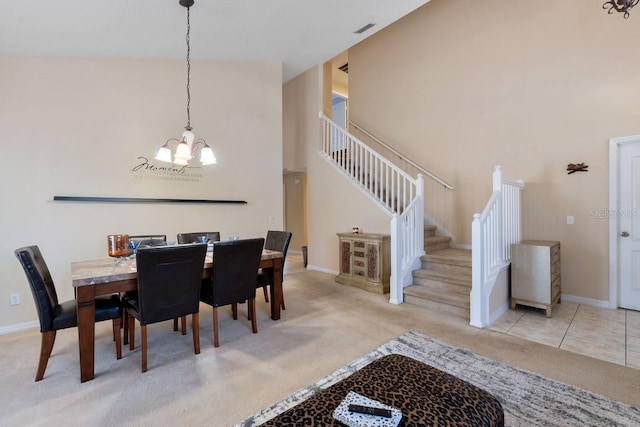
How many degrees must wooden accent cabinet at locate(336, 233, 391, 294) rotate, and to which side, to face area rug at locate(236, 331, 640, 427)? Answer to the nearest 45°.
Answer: approximately 45° to its left

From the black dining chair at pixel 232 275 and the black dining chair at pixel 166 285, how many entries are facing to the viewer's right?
0

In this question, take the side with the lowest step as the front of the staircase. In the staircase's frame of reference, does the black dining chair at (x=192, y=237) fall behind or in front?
in front

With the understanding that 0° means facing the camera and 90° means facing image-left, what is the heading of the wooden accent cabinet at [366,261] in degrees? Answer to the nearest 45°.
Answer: approximately 45°

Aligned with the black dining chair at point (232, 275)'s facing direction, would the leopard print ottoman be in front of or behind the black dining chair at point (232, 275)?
behind

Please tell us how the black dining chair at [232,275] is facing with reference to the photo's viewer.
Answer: facing away from the viewer and to the left of the viewer

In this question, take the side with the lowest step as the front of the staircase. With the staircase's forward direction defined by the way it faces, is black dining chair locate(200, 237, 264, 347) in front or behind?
in front

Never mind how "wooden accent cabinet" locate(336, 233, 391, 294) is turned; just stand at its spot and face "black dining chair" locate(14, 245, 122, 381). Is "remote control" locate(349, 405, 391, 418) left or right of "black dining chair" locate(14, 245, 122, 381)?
left

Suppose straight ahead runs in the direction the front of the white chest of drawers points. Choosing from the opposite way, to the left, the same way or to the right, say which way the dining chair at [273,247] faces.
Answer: to the right

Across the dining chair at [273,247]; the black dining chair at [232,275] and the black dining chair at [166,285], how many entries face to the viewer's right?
0

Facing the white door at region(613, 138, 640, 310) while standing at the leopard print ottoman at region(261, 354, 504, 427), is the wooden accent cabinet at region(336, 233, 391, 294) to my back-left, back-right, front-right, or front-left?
front-left

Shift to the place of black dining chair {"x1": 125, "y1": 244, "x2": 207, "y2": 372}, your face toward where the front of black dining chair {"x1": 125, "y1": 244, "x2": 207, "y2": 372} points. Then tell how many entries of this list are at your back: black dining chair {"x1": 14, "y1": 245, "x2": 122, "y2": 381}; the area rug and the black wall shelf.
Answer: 1

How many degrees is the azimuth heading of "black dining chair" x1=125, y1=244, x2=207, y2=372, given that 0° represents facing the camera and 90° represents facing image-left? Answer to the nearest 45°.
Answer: approximately 135°
